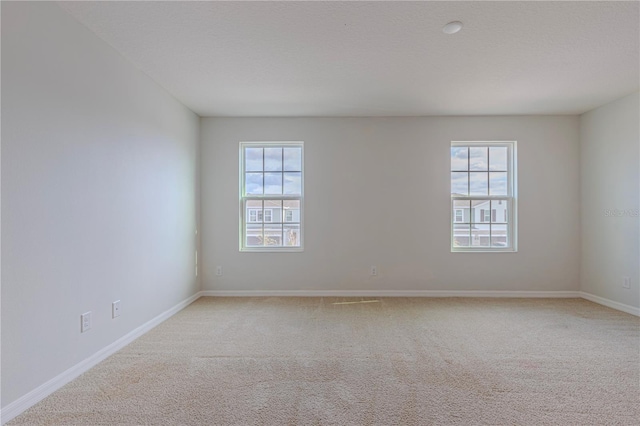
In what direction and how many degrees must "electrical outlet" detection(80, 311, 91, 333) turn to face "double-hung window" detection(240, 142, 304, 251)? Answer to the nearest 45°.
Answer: approximately 90° to its left

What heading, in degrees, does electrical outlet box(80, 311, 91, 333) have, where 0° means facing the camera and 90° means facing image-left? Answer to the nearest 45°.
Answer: approximately 315°

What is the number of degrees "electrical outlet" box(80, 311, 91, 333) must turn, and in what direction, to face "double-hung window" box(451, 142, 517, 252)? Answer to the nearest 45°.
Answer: approximately 45° to its left
